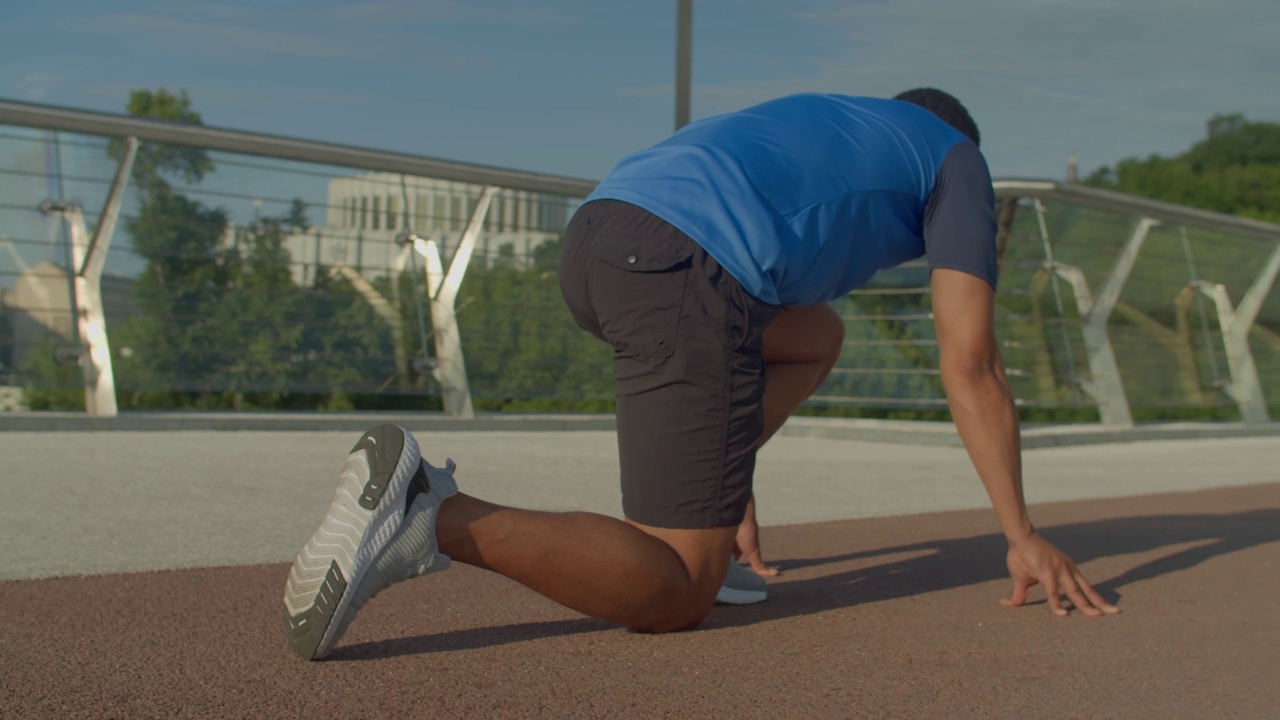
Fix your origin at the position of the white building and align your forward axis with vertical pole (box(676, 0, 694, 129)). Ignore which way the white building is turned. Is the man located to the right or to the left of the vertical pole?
right

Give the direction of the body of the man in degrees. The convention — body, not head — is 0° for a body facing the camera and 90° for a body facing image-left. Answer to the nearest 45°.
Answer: approximately 225°

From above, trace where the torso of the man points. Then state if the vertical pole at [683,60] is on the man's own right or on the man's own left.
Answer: on the man's own left

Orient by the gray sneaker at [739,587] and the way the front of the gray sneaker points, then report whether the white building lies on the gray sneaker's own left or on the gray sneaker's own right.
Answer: on the gray sneaker's own left
